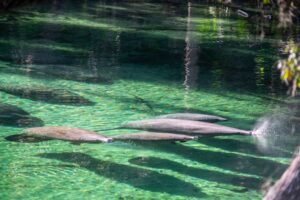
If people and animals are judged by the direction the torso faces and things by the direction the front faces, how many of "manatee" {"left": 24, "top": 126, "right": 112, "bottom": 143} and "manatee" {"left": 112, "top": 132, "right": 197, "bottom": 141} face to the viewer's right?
2

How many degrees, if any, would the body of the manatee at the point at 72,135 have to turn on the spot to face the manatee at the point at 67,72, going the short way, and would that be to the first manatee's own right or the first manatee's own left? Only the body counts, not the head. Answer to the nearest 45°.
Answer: approximately 90° to the first manatee's own left

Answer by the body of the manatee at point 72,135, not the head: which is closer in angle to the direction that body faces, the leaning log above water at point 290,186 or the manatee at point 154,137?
the manatee

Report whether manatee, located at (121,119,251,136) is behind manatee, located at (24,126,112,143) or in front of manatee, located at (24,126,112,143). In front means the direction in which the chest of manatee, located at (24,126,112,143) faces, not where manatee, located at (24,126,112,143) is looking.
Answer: in front

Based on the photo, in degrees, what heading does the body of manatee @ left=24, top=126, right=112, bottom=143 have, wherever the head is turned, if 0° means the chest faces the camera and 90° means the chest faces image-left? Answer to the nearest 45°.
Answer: approximately 270°

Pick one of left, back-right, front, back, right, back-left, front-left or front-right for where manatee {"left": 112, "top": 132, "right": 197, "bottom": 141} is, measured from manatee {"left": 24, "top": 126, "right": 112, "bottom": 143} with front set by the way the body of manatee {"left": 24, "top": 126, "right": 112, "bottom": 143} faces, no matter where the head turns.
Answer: front

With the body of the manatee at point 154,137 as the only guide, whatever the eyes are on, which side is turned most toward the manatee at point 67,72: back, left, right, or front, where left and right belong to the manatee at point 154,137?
left

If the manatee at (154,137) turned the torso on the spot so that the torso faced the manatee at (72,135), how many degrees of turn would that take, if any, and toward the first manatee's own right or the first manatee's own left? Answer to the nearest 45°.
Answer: approximately 180°

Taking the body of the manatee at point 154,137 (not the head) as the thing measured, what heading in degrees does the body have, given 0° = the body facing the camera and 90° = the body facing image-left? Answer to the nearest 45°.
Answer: approximately 270°
